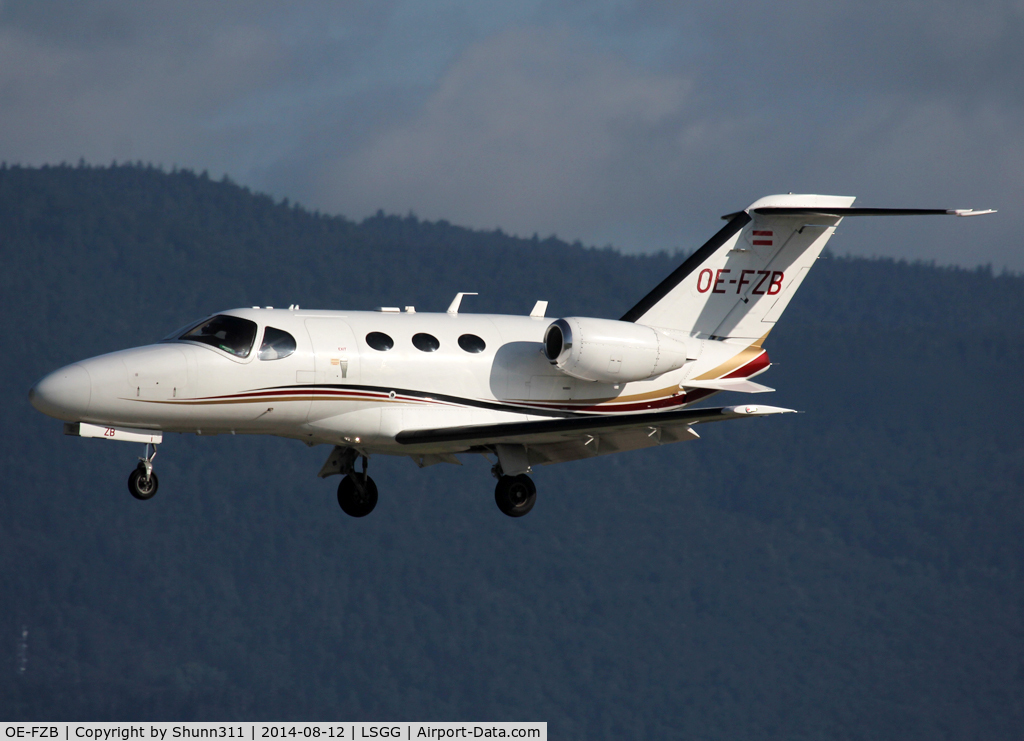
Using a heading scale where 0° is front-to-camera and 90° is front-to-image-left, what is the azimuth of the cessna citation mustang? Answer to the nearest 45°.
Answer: approximately 45°
